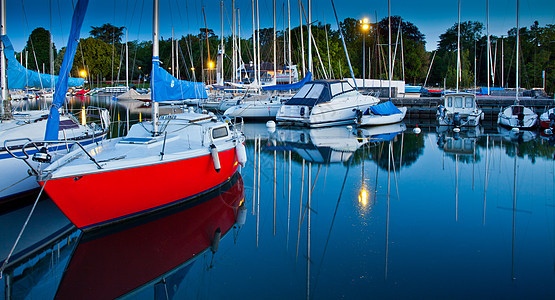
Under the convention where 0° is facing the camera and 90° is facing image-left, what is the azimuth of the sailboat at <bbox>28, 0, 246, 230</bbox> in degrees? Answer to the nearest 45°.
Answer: approximately 45°

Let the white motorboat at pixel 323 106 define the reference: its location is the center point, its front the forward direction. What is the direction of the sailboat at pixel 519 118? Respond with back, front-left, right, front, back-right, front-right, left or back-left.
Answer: front-right

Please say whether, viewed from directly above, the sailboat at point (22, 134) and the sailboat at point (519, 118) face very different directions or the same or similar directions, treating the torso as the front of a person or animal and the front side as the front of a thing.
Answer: very different directions
